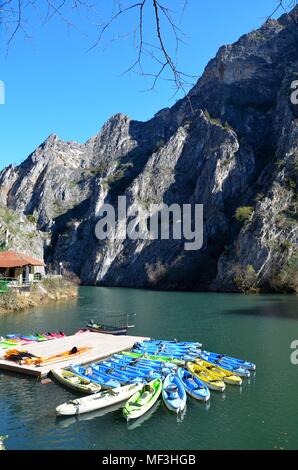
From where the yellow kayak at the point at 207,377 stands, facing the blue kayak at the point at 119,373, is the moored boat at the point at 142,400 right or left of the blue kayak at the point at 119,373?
left

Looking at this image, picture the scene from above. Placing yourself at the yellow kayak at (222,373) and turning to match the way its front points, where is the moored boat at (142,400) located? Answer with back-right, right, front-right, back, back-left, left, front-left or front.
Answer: right

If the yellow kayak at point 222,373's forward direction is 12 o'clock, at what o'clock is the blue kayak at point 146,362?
The blue kayak is roughly at 5 o'clock from the yellow kayak.

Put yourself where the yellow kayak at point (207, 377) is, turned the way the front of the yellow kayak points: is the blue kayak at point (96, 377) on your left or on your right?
on your right

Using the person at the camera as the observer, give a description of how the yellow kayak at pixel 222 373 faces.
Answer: facing the viewer and to the right of the viewer

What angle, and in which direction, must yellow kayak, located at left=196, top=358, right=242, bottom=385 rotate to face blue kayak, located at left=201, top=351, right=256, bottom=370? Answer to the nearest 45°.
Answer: approximately 135° to its left

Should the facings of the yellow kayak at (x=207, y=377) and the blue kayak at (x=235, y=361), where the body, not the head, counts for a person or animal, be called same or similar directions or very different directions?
same or similar directions

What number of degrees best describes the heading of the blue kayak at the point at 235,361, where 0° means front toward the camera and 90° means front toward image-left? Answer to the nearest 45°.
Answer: approximately 315°

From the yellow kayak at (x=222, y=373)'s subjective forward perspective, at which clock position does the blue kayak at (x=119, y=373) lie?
The blue kayak is roughly at 4 o'clock from the yellow kayak.

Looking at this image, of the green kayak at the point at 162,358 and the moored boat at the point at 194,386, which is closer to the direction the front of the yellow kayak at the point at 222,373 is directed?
the moored boat

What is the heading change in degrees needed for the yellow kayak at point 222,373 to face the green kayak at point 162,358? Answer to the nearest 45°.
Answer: approximately 180°
